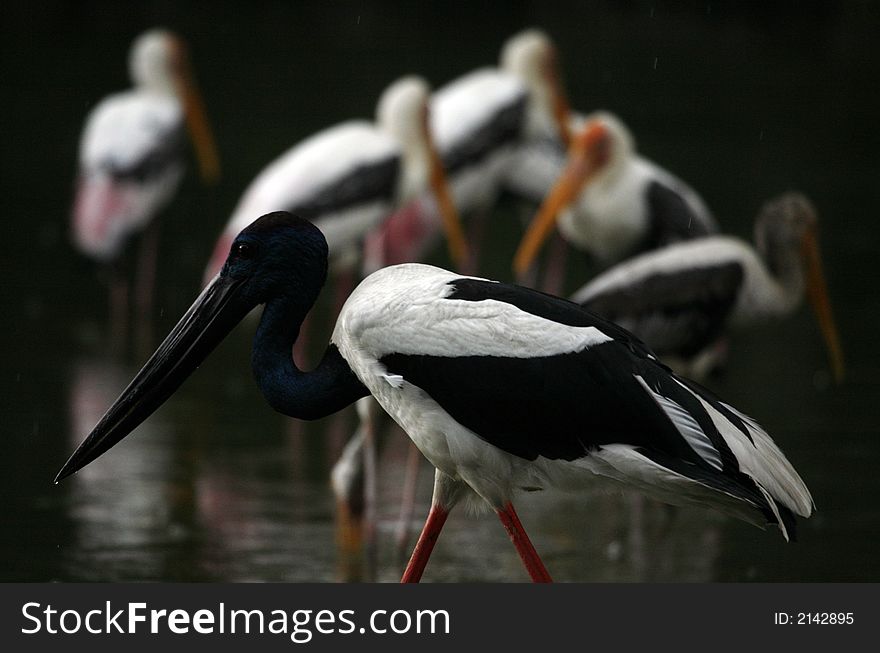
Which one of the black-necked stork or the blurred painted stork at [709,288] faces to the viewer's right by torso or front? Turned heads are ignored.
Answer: the blurred painted stork

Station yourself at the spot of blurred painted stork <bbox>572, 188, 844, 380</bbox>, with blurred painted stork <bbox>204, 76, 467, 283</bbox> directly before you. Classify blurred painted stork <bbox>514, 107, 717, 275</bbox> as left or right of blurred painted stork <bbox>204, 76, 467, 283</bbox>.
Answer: right

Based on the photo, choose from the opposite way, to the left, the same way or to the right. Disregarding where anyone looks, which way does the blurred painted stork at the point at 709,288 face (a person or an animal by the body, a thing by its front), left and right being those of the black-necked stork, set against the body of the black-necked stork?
the opposite way

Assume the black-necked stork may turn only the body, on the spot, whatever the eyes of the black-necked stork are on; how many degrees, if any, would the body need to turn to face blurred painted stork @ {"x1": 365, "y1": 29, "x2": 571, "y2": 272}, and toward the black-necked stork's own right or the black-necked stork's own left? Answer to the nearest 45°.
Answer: approximately 90° to the black-necked stork's own right

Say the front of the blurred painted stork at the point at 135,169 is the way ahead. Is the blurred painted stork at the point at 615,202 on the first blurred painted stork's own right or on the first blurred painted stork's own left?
on the first blurred painted stork's own right

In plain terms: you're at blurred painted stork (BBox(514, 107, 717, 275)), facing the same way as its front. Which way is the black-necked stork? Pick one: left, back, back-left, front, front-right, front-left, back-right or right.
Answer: front-left

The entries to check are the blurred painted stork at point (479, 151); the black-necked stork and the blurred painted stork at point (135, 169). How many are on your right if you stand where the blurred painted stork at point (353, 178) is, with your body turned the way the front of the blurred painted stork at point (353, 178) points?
1

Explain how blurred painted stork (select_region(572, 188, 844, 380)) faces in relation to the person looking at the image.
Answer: facing to the right of the viewer

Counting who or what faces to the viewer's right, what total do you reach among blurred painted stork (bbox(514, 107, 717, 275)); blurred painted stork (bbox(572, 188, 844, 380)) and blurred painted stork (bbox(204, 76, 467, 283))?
2

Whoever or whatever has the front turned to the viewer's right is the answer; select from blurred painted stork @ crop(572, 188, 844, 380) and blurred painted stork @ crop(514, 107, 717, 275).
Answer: blurred painted stork @ crop(572, 188, 844, 380)

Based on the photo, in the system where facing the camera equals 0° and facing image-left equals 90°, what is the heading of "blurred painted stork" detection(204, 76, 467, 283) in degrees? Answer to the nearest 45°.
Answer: approximately 270°

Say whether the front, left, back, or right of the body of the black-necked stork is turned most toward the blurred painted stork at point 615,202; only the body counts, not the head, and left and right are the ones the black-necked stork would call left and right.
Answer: right

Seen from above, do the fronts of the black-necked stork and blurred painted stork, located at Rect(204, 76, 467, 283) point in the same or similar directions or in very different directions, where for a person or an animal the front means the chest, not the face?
very different directions

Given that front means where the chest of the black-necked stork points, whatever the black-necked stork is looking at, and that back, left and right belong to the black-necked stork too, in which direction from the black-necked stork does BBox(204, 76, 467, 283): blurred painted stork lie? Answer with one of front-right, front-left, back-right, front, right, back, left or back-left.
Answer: right

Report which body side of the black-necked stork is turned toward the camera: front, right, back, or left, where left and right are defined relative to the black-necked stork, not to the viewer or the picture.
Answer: left
